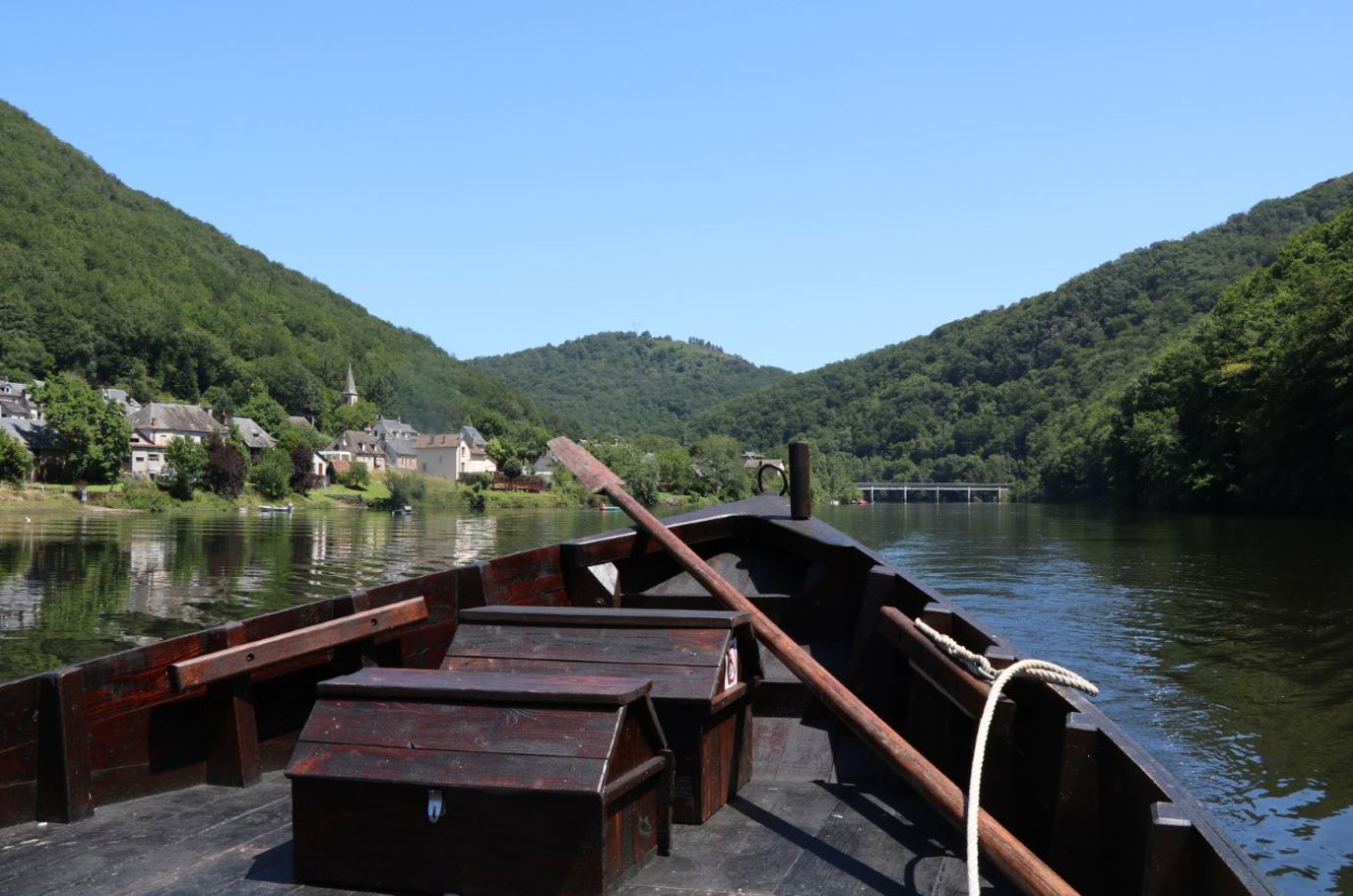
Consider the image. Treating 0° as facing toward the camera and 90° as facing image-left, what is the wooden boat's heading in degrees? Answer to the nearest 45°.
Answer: approximately 180°

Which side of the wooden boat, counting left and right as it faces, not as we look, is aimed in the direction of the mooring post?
front

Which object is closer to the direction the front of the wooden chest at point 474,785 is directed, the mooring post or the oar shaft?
the oar shaft

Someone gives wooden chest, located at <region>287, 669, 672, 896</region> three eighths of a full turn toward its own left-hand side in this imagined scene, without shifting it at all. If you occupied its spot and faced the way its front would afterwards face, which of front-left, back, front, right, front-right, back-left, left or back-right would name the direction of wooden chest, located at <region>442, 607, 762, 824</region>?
front

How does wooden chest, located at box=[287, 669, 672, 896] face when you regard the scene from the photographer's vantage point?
facing the viewer

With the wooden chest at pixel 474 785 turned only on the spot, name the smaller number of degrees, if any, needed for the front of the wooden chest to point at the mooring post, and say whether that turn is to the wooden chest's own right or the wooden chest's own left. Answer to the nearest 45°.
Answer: approximately 135° to the wooden chest's own left
